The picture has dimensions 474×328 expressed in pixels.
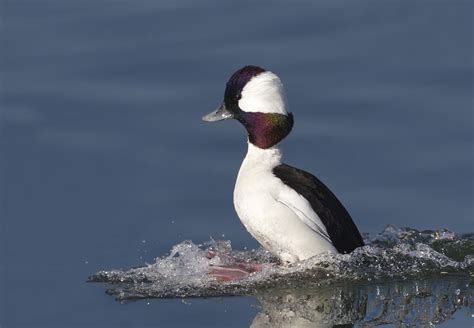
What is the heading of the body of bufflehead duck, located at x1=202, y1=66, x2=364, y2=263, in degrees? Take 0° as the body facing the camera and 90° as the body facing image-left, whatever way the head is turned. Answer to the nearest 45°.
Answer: approximately 90°
